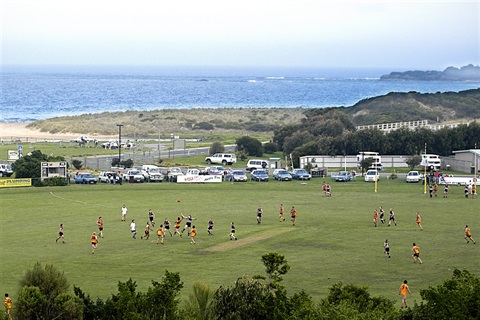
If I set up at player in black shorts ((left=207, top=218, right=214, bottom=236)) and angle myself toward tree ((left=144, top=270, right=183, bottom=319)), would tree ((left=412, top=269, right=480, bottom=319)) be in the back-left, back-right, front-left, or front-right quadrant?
front-left

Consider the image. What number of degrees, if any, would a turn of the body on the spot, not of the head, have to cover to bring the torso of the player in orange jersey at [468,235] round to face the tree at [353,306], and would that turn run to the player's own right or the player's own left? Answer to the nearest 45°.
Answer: approximately 90° to the player's own left

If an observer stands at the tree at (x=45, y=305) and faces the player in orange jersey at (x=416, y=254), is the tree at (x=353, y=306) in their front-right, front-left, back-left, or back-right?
front-right

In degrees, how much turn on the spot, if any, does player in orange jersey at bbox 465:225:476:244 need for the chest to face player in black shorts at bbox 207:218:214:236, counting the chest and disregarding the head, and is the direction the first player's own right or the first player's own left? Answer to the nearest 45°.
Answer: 0° — they already face them

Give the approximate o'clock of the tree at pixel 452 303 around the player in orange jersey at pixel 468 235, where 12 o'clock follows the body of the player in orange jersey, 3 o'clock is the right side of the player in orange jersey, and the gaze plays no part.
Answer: The tree is roughly at 9 o'clock from the player in orange jersey.

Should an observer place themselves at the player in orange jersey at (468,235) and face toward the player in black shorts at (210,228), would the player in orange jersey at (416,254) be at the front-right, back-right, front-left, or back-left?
front-left

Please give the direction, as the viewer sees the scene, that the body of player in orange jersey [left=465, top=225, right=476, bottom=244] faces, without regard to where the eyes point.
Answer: to the viewer's left

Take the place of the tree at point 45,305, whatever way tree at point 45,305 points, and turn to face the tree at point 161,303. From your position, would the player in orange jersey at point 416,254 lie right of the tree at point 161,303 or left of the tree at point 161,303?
left

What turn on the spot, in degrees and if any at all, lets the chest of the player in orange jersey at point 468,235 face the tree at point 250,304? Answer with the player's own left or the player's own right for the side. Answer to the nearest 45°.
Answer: approximately 90° to the player's own left
